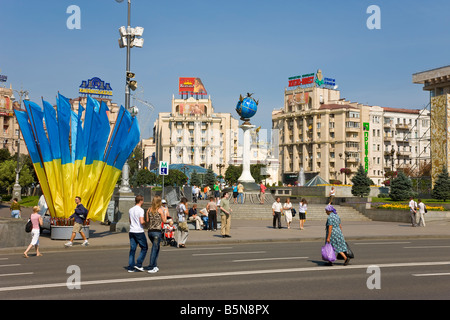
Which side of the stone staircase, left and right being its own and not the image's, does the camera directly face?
front

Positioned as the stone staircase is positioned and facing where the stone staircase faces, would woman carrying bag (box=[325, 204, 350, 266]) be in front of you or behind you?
in front

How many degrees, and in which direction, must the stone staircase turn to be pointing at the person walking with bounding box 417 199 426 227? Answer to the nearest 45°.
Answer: approximately 45° to its left

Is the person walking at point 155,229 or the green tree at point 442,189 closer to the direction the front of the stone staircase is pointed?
the person walking

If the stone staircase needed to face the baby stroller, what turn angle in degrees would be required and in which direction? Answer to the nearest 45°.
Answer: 0° — it already faces it

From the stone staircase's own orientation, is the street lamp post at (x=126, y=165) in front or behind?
in front

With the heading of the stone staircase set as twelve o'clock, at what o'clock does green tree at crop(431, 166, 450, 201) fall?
The green tree is roughly at 8 o'clock from the stone staircase.

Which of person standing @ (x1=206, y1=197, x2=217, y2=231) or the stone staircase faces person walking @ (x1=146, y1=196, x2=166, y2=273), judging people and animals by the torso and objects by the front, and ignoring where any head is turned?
the stone staircase

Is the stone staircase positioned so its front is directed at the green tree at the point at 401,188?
no

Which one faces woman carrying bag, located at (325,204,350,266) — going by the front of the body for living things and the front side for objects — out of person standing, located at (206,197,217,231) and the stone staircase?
the stone staircase
